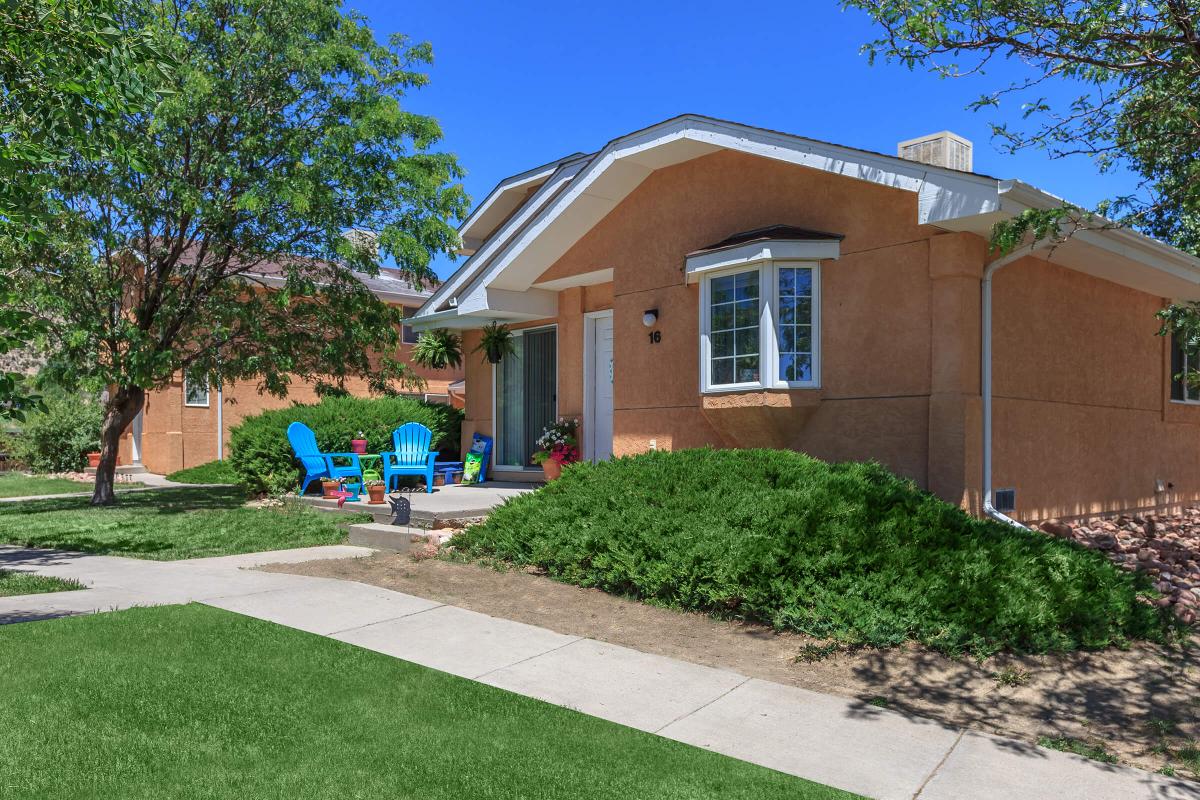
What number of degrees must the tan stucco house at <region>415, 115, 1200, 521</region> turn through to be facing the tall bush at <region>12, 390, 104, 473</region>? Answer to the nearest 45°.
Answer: approximately 90° to its right

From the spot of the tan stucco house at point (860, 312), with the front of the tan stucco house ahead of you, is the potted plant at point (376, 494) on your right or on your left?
on your right

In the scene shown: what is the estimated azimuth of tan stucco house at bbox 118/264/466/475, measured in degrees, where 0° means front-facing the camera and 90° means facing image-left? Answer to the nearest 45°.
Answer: approximately 45°

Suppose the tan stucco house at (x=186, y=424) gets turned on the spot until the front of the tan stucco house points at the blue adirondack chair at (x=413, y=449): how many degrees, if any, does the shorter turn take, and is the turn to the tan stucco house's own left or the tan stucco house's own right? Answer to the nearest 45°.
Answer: approximately 90° to the tan stucco house's own left

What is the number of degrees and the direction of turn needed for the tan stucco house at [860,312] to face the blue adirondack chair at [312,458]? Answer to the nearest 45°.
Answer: approximately 45° to its right

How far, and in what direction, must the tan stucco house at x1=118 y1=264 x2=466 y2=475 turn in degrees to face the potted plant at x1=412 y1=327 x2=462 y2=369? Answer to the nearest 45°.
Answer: approximately 90° to its left

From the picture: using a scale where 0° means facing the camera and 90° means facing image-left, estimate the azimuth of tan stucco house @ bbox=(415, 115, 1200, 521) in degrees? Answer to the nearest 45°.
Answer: approximately 45°

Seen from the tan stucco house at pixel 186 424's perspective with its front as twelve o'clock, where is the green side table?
The green side table is roughly at 10 o'clock from the tan stucco house.

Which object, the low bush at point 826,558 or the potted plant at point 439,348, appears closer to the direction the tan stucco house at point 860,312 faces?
the low bush
